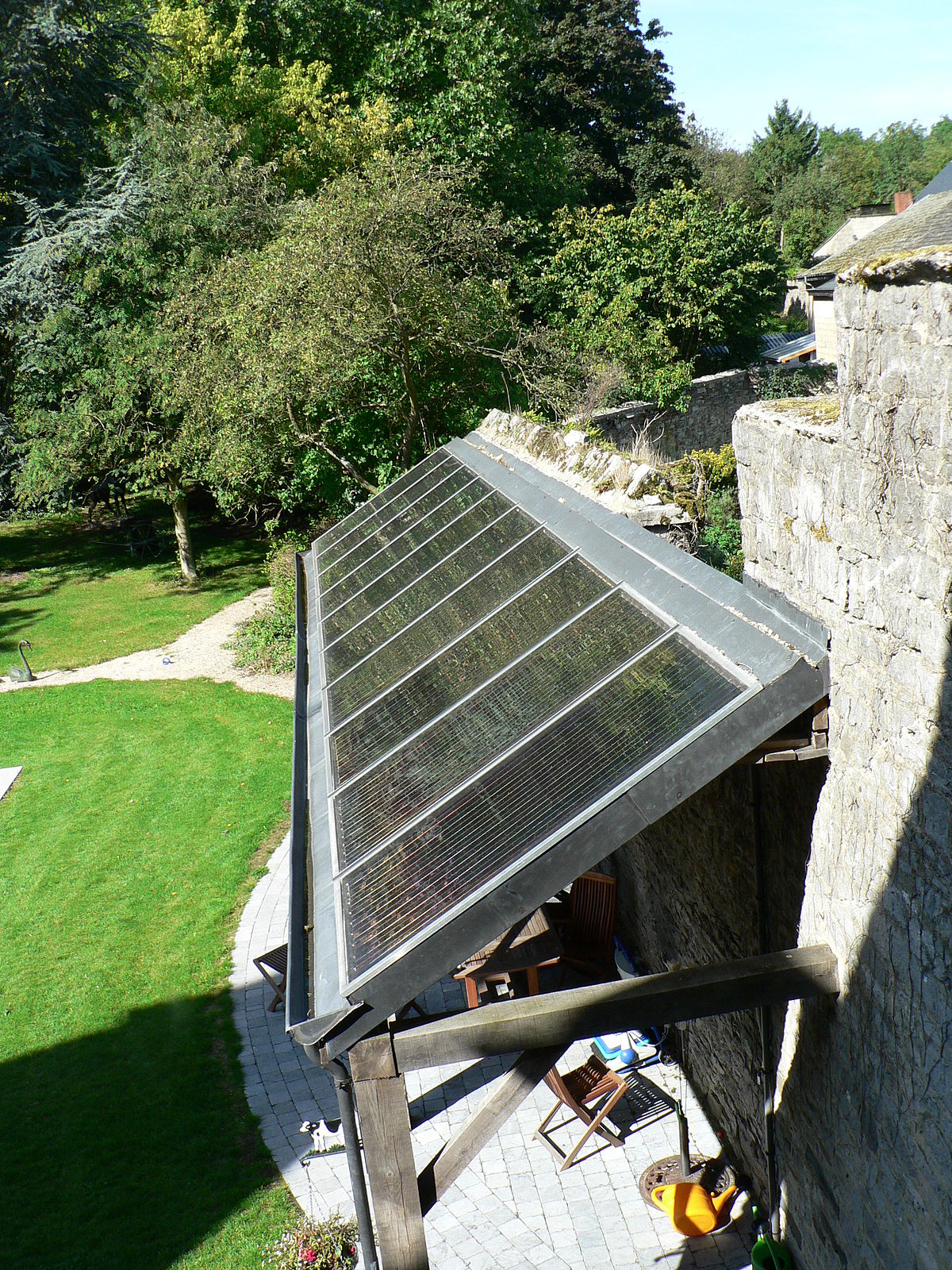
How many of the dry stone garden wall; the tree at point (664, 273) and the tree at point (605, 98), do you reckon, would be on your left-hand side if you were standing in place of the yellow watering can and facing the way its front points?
3

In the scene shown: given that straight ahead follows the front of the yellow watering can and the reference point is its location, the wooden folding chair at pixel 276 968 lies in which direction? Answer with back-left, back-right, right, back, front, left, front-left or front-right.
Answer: back-left

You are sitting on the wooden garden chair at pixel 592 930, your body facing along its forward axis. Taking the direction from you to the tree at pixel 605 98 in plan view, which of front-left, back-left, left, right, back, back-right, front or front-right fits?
back-right

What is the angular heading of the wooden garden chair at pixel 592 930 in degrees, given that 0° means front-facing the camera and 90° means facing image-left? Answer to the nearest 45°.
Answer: approximately 45°

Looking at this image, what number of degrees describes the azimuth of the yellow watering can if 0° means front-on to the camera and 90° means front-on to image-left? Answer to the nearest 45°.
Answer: approximately 270°

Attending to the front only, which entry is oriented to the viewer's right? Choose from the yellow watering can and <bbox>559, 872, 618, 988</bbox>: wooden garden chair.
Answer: the yellow watering can

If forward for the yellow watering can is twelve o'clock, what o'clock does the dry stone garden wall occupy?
The dry stone garden wall is roughly at 9 o'clock from the yellow watering can.

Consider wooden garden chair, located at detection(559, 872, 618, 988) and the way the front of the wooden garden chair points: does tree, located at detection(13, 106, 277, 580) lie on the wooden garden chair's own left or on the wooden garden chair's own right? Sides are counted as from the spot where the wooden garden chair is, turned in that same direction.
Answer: on the wooden garden chair's own right

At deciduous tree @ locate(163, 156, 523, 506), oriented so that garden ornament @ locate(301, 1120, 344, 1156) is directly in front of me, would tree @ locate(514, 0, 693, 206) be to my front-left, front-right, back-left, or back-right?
back-left

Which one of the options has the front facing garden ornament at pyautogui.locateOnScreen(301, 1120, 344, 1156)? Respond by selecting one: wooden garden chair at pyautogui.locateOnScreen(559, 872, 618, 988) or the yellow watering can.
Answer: the wooden garden chair

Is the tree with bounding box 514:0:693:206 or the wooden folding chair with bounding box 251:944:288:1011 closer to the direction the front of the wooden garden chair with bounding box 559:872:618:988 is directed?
the wooden folding chair
